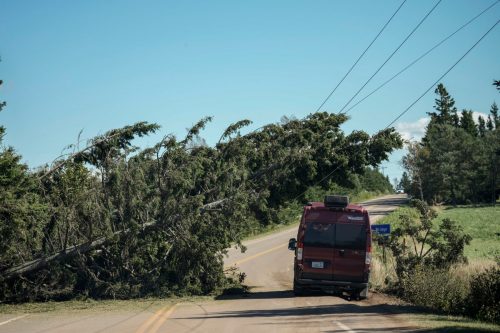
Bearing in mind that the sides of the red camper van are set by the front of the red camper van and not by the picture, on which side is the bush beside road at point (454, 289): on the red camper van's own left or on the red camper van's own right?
on the red camper van's own right

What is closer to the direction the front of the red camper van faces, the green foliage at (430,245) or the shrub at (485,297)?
the green foliage

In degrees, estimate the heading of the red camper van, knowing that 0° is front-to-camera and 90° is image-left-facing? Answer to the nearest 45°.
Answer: approximately 180°

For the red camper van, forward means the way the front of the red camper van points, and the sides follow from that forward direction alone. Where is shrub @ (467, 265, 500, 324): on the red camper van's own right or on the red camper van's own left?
on the red camper van's own right

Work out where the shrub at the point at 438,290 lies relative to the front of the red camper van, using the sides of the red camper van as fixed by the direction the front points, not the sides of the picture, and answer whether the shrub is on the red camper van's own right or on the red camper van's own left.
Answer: on the red camper van's own right

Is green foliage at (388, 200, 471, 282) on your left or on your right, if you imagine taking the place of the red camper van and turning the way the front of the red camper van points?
on your right
